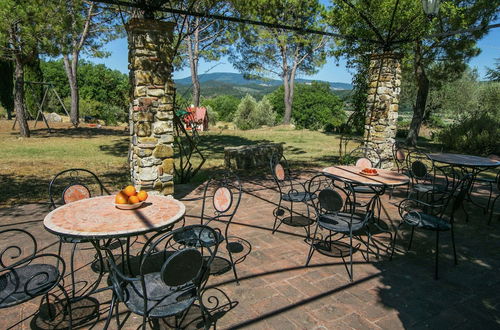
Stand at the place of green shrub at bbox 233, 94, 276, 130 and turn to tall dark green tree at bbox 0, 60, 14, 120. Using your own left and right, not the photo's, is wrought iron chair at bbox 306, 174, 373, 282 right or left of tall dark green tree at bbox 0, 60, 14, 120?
left

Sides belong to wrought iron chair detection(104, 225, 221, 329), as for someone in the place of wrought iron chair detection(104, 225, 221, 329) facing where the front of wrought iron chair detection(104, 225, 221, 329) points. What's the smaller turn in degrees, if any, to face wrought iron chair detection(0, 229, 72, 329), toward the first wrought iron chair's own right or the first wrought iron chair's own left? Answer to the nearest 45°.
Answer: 0° — it already faces it

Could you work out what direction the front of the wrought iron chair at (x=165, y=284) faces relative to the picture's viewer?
facing away from the viewer and to the left of the viewer

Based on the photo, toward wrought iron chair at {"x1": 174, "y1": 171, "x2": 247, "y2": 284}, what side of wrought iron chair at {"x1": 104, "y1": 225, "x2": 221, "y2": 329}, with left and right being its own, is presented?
right

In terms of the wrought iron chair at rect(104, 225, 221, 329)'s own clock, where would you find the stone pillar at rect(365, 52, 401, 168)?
The stone pillar is roughly at 3 o'clock from the wrought iron chair.
